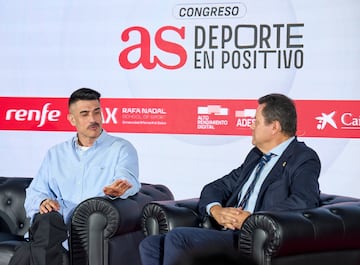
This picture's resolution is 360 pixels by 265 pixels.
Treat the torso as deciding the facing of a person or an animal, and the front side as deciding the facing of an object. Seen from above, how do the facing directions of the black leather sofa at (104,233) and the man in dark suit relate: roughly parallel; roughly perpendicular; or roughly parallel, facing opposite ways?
roughly parallel

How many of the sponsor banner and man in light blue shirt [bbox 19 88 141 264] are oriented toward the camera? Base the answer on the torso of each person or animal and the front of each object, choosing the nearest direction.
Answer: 2

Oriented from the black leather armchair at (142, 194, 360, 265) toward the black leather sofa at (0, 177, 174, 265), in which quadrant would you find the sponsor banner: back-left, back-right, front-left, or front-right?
front-right

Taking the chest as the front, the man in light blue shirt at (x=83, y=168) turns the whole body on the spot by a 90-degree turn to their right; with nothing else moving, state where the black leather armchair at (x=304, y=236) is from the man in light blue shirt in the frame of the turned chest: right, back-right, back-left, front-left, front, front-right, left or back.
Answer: back-left

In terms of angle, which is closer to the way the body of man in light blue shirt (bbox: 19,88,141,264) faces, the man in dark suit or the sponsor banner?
the man in dark suit

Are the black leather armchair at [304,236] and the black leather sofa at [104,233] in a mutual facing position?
no

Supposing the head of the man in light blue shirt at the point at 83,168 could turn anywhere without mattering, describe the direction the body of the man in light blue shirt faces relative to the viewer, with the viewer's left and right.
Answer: facing the viewer

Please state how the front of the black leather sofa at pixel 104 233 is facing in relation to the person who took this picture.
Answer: facing the viewer and to the left of the viewer

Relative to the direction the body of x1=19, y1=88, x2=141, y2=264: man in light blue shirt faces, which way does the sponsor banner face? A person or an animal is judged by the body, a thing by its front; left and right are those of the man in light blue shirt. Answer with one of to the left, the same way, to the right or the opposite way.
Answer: the same way

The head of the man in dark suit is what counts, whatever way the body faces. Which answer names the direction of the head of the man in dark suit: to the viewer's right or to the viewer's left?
to the viewer's left

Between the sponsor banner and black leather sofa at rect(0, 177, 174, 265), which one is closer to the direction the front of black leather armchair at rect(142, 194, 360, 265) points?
the black leather sofa

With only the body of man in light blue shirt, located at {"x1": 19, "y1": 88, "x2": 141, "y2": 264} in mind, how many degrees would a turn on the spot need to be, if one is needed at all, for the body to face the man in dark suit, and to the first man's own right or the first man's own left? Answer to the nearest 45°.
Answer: approximately 45° to the first man's own left

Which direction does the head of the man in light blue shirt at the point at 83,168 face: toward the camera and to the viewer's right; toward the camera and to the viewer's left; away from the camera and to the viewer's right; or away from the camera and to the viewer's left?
toward the camera and to the viewer's right

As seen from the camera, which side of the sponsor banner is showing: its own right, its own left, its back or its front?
front

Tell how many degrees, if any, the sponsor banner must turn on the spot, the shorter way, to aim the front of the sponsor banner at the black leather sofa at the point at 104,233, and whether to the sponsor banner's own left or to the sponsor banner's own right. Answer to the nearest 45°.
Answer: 0° — it already faces it

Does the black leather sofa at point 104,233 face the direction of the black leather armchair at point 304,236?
no
